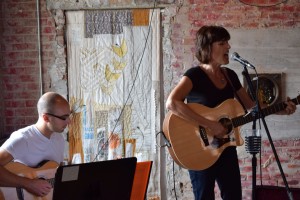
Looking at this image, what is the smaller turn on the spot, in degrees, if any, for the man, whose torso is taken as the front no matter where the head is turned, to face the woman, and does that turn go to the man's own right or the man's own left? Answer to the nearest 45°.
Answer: approximately 45° to the man's own left

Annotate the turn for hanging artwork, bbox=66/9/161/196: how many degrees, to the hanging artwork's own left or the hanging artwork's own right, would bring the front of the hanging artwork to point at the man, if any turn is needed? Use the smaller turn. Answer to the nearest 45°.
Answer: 0° — it already faces them

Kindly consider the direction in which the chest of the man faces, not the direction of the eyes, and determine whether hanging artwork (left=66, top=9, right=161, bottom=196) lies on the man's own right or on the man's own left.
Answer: on the man's own left

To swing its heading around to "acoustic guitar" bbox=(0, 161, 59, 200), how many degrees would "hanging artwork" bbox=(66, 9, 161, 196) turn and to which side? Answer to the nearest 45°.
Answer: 0° — it already faces it

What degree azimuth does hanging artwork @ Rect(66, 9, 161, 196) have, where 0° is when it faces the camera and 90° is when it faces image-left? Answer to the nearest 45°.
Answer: approximately 0°

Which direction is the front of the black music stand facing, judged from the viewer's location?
facing away from the viewer and to the left of the viewer

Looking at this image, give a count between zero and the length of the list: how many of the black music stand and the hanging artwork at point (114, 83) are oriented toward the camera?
1

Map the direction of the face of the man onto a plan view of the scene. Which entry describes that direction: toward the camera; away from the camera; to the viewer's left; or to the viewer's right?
to the viewer's right
